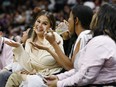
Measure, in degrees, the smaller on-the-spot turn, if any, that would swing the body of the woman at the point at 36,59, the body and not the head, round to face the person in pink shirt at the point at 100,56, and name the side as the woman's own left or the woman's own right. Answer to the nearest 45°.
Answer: approximately 90° to the woman's own left

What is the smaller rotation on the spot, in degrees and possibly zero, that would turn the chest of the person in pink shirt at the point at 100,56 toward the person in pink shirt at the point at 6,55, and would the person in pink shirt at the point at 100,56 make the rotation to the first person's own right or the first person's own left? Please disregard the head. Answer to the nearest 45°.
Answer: approximately 45° to the first person's own right

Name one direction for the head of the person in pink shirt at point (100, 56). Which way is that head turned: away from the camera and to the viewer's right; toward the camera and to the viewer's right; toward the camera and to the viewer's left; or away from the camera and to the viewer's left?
away from the camera and to the viewer's left

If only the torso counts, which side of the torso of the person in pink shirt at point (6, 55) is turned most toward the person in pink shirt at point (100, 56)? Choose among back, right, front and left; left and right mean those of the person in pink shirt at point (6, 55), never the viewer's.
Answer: left

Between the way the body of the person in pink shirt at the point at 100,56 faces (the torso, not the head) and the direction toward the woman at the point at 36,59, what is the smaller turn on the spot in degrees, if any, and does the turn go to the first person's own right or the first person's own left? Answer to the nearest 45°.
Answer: approximately 45° to the first person's own right

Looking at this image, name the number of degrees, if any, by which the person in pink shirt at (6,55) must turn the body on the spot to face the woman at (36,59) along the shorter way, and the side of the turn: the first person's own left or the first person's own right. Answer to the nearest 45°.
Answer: approximately 90° to the first person's own left

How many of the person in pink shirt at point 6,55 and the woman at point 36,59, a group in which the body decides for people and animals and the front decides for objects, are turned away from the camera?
0

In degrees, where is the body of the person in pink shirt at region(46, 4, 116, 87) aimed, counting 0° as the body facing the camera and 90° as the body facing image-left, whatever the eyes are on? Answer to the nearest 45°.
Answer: approximately 90°

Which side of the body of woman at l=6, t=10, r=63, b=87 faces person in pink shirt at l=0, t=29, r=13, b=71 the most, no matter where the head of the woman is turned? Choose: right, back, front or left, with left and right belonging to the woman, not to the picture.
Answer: right
